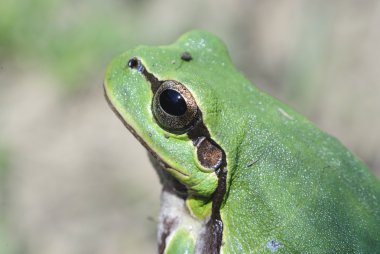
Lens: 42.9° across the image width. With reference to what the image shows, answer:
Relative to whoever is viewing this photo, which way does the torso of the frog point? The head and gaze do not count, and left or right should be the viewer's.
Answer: facing to the left of the viewer
